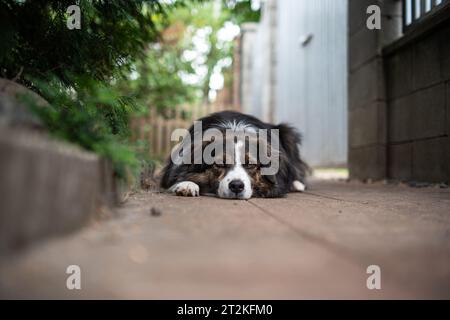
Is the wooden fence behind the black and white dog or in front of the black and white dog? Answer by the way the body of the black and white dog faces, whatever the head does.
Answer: behind

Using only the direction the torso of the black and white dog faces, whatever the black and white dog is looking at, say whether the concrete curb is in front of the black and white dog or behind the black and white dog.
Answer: in front

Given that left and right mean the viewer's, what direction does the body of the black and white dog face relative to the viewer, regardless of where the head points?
facing the viewer

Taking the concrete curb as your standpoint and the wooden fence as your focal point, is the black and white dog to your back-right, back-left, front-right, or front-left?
front-right

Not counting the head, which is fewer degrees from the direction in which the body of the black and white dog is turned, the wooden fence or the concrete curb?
the concrete curb
